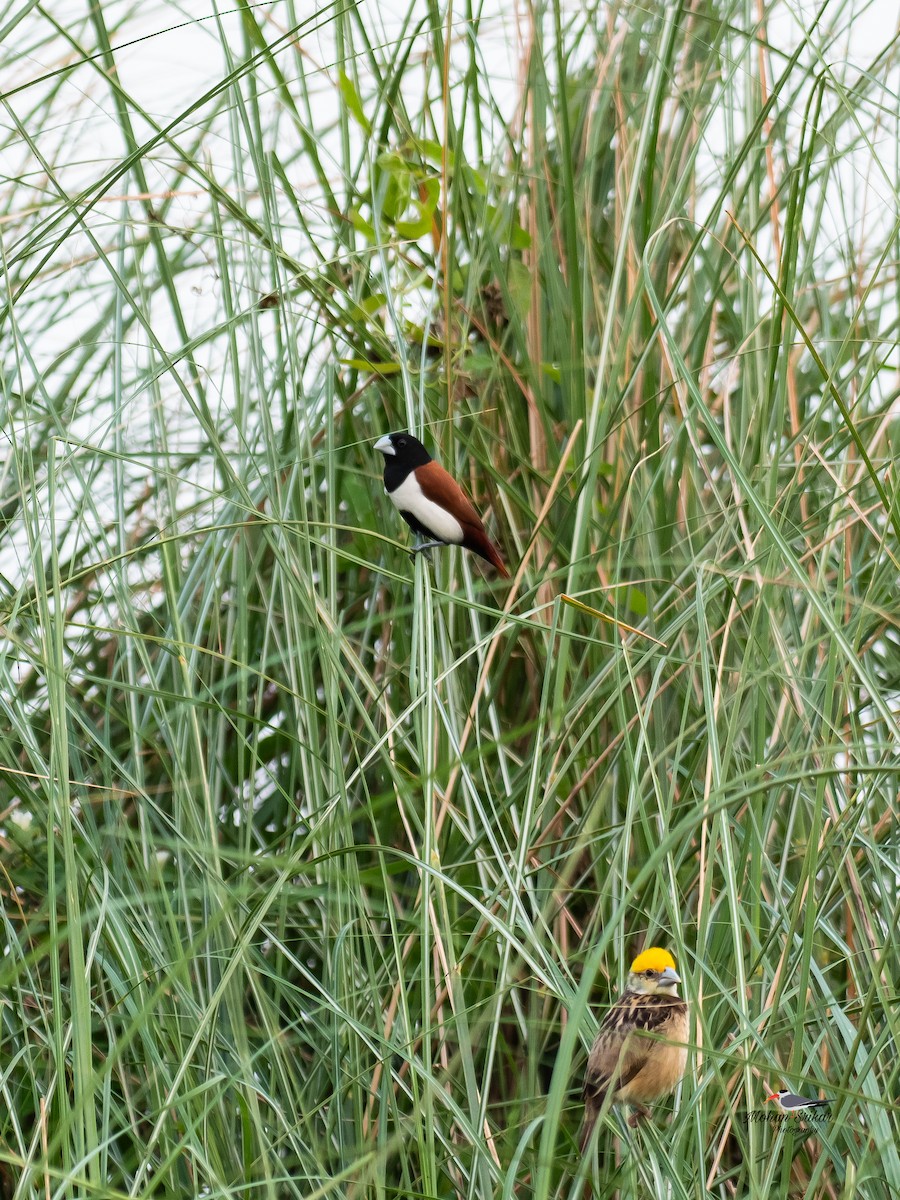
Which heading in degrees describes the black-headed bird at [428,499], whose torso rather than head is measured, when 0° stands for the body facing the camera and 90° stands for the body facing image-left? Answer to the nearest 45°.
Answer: approximately 90°
